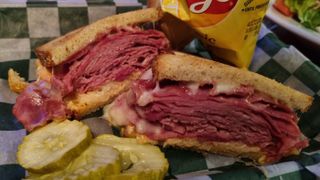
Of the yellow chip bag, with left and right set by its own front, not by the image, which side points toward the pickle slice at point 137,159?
front

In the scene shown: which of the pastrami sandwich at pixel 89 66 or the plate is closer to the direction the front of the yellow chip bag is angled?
the pastrami sandwich

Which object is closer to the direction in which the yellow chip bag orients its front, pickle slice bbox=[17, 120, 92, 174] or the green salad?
the pickle slice

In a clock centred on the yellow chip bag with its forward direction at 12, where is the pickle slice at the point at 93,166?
The pickle slice is roughly at 1 o'clock from the yellow chip bag.

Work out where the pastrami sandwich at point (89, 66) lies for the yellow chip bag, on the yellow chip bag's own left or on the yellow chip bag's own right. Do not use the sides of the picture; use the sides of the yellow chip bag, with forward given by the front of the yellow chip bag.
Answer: on the yellow chip bag's own right

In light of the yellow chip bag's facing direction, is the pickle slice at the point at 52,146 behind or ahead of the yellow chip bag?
ahead

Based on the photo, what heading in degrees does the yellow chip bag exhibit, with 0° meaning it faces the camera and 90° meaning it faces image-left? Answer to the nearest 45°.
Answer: approximately 0°

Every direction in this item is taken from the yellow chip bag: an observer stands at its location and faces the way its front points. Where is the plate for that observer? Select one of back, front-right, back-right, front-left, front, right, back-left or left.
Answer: back-left

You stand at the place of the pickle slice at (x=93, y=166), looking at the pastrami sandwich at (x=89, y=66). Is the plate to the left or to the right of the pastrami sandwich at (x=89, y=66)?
right

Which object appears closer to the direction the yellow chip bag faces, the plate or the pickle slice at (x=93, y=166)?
the pickle slice

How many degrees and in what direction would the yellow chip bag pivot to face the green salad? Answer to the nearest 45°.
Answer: approximately 135° to its left
